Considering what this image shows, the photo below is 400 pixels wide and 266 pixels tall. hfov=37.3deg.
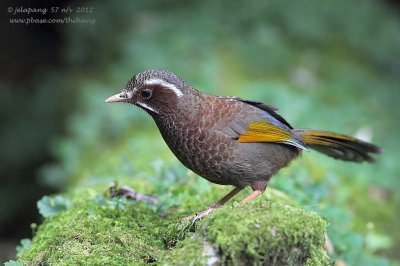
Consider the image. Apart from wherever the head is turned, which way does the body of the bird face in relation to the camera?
to the viewer's left
